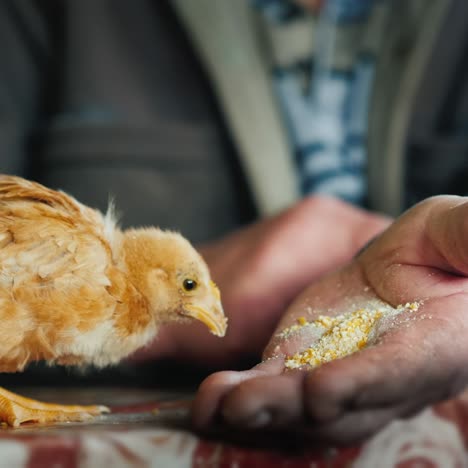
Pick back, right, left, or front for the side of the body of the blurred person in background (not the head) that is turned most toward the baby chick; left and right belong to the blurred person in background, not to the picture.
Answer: front

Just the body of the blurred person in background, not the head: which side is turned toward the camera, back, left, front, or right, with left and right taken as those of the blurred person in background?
front

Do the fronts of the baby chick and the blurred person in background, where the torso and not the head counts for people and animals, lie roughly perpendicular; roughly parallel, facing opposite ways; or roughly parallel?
roughly perpendicular

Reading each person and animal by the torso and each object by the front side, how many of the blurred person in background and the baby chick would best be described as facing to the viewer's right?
1

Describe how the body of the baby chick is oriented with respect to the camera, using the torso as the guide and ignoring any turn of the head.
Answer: to the viewer's right

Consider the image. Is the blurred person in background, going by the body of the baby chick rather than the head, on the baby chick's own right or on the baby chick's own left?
on the baby chick's own left
